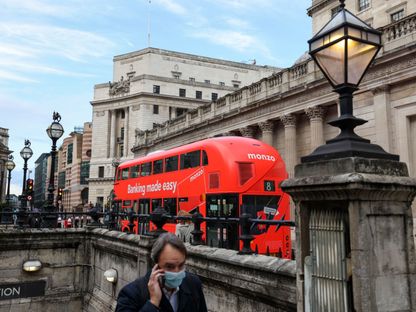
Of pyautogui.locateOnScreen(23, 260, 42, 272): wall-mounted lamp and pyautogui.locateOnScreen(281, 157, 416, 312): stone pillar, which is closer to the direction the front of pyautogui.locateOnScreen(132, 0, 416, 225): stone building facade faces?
the wall-mounted lamp

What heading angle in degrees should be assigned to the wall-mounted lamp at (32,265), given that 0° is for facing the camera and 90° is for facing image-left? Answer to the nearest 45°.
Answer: approximately 0°

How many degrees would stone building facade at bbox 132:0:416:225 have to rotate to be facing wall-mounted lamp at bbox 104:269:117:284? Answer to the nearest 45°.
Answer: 0° — it already faces it

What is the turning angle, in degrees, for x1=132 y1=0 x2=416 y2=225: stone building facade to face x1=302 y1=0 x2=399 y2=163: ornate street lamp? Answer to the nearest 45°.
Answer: approximately 45° to its left

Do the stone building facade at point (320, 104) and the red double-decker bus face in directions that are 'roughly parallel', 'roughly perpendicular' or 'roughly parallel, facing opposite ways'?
roughly perpendicular

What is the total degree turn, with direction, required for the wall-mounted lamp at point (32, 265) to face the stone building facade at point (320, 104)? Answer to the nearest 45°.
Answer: approximately 90° to its left

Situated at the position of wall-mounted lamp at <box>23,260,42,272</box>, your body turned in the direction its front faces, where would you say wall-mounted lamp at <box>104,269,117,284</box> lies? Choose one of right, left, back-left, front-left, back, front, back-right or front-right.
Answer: front-left

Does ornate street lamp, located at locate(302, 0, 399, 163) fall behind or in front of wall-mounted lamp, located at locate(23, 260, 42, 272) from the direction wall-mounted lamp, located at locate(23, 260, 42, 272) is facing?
in front

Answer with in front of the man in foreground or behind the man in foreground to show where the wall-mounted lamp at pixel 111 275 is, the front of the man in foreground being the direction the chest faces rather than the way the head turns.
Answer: behind

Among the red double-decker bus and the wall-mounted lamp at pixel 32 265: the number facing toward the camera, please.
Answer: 1

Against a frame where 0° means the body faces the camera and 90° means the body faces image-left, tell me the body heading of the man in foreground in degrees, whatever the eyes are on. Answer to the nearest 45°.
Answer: approximately 315°

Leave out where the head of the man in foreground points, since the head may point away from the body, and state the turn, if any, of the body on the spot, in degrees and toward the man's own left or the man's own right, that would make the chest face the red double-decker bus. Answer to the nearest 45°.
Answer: approximately 135° to the man's own left
